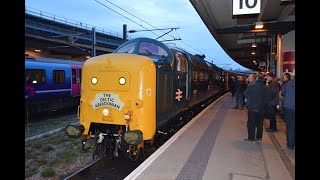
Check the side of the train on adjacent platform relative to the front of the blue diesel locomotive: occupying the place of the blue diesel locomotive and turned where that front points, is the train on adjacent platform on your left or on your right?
on your right

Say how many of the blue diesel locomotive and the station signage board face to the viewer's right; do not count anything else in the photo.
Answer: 0

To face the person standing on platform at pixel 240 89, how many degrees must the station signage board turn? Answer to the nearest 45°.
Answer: approximately 180°

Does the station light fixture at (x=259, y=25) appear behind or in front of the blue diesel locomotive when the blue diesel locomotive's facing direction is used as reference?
behind

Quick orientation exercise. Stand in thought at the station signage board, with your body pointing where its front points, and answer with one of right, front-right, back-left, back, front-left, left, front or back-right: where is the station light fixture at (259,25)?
back

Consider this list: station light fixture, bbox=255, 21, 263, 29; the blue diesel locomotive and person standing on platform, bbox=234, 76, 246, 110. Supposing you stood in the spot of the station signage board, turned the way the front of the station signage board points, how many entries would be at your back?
3

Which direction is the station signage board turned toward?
toward the camera
